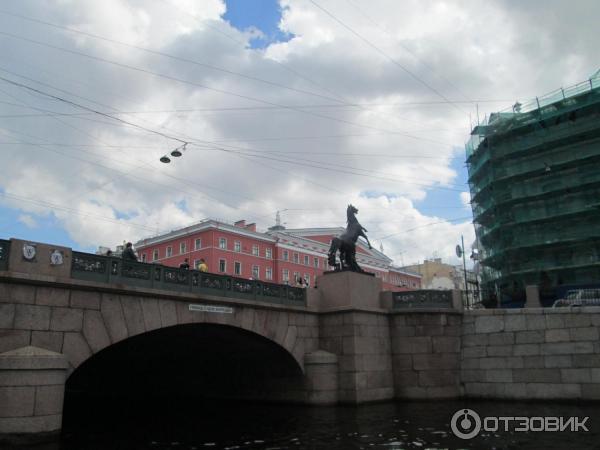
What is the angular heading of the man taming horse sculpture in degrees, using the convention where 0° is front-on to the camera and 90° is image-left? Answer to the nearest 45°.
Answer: approximately 270°

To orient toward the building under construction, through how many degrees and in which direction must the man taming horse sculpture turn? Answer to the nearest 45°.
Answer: approximately 45° to its left
